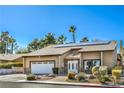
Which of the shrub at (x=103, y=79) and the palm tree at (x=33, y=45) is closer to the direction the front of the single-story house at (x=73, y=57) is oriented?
the shrub

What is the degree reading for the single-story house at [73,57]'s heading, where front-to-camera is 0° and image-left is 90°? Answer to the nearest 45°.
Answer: approximately 0°

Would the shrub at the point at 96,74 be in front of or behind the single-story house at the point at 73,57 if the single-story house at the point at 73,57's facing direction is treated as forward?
in front

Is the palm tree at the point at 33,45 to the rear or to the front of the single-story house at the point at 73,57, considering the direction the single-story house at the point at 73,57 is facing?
to the rear

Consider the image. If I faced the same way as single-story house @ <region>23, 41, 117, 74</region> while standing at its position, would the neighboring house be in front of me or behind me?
behind

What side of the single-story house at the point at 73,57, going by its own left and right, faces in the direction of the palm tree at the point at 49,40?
back
